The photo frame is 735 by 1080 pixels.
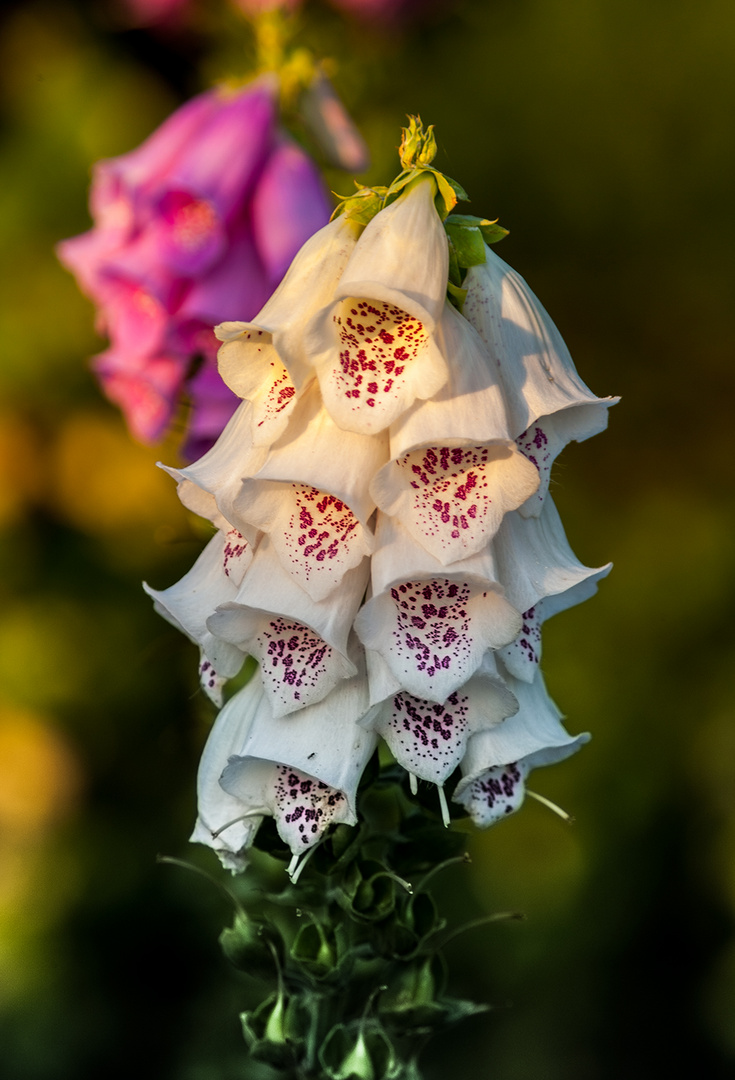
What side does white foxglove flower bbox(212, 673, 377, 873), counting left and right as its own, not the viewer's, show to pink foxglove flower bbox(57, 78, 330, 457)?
back

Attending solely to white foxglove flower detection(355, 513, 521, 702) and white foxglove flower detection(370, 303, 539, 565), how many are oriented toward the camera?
2

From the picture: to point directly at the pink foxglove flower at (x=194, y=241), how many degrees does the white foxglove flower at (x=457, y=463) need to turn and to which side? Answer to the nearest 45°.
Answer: approximately 135° to its right

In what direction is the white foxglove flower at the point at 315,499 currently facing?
toward the camera

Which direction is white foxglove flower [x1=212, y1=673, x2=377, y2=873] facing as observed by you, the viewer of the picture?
facing the viewer
